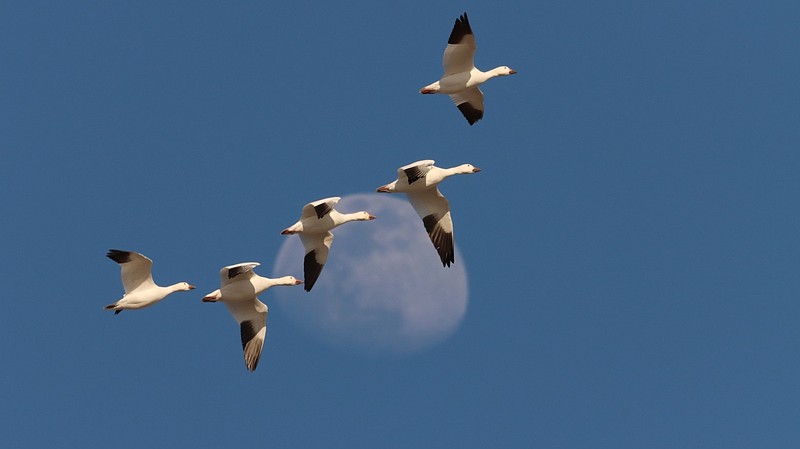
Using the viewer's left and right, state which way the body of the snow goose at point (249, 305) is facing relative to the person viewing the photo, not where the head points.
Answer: facing to the right of the viewer

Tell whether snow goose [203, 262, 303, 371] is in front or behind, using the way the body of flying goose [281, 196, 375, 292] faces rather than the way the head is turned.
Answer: behind

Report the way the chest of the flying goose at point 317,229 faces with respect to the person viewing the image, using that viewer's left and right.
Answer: facing to the right of the viewer

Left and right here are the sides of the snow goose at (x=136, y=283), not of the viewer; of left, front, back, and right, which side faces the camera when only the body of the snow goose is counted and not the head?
right

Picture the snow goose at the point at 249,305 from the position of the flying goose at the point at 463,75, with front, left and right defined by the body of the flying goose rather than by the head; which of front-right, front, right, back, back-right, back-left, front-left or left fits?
back

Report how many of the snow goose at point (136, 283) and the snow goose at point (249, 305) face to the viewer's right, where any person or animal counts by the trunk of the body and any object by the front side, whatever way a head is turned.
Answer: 2

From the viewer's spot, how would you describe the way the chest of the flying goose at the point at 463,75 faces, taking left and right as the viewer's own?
facing to the right of the viewer

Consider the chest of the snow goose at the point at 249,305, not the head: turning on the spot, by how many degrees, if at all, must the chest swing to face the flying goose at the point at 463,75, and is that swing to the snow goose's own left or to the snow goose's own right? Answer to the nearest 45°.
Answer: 0° — it already faces it

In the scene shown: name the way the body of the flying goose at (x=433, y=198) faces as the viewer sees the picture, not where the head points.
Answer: to the viewer's right

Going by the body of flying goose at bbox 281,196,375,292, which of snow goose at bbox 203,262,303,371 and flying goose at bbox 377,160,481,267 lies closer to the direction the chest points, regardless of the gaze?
the flying goose

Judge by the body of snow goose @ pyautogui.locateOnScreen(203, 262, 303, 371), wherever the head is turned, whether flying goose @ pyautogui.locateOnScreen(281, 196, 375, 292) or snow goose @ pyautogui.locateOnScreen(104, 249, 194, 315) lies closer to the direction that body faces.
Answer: the flying goose

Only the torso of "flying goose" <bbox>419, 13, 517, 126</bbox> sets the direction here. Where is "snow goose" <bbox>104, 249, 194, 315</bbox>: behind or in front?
behind
